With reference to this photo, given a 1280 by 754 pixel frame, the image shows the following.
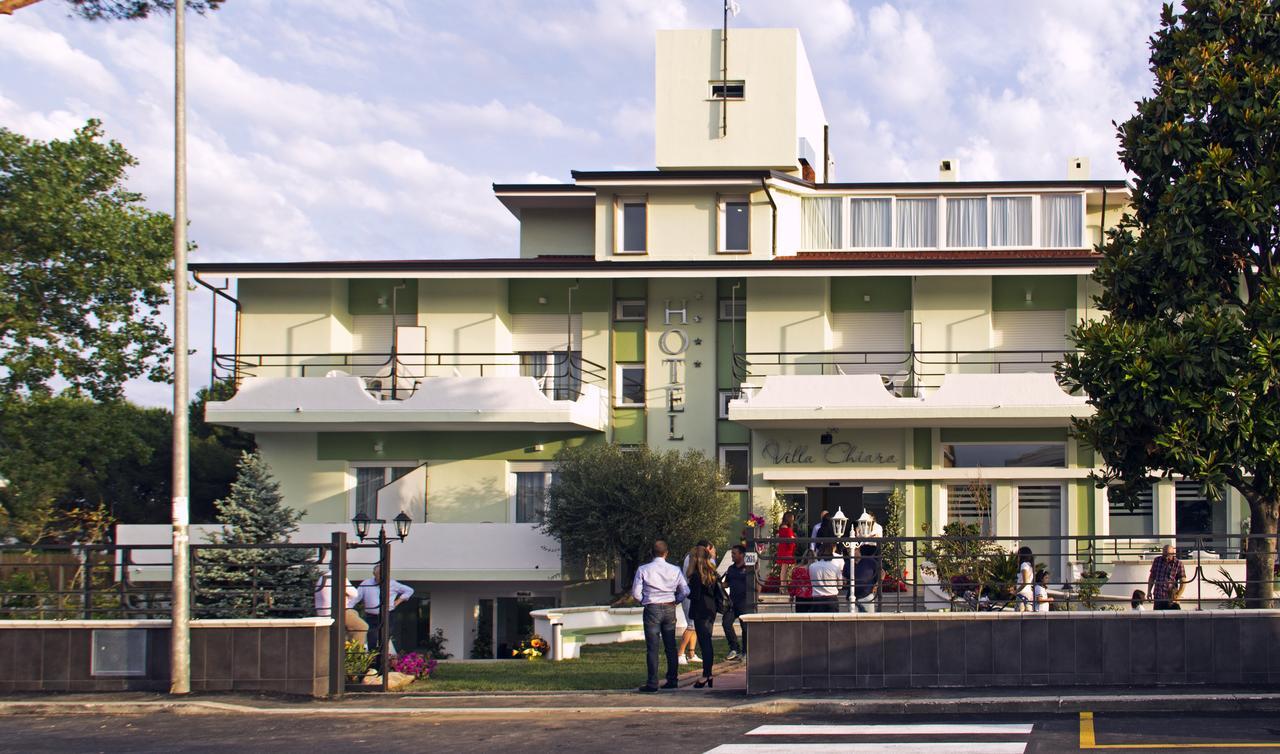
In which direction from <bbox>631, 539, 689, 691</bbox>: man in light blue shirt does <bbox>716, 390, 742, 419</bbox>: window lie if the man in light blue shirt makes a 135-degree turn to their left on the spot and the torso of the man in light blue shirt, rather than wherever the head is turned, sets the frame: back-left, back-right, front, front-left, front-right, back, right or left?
back-right

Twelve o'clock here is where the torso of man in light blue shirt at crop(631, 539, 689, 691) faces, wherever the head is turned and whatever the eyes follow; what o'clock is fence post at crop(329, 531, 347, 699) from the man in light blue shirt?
The fence post is roughly at 9 o'clock from the man in light blue shirt.

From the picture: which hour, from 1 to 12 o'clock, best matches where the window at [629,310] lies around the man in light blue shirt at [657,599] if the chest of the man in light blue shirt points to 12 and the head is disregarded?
The window is roughly at 12 o'clock from the man in light blue shirt.

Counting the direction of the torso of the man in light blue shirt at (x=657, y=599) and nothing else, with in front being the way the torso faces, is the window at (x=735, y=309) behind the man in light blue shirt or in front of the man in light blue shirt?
in front

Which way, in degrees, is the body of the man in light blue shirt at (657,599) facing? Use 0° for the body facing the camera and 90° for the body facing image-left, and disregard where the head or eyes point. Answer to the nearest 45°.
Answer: approximately 180°
